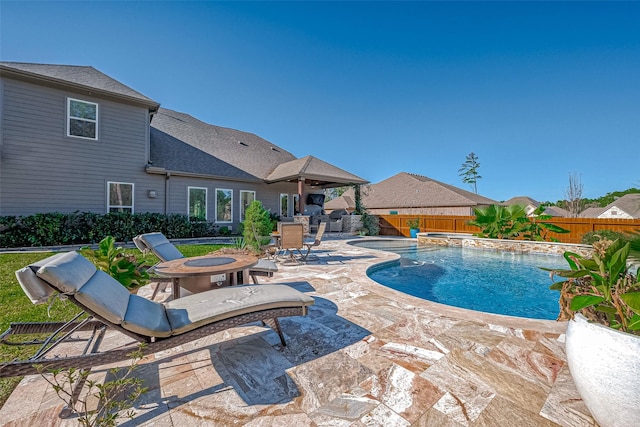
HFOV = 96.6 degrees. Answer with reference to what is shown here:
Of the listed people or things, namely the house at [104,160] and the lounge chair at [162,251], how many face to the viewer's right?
1

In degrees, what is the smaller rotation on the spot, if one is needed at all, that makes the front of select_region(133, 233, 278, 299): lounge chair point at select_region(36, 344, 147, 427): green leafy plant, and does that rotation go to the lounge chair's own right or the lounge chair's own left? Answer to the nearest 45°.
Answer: approximately 90° to the lounge chair's own right

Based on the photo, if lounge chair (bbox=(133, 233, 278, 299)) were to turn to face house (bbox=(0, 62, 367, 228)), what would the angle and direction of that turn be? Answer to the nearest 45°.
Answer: approximately 90° to its left

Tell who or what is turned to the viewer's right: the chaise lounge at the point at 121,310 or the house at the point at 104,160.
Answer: the chaise lounge

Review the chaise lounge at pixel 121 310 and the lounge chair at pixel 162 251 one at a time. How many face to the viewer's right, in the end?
2

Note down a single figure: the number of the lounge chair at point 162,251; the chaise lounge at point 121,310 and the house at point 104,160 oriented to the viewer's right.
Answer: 2

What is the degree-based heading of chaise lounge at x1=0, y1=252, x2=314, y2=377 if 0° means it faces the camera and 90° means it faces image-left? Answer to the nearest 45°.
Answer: approximately 270°

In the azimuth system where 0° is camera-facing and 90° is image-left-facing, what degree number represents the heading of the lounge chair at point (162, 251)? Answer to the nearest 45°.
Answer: approximately 270°

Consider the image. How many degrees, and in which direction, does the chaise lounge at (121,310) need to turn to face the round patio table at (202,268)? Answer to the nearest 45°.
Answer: approximately 45° to its left

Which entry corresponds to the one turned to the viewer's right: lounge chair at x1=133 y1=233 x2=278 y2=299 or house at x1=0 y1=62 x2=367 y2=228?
the lounge chair
